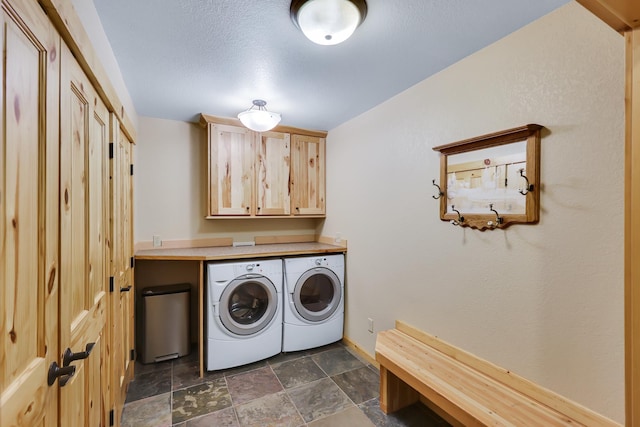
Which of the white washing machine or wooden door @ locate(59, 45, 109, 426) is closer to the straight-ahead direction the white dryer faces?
the wooden door

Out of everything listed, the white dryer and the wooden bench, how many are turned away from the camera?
0

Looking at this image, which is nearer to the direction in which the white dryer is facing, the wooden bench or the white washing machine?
the wooden bench

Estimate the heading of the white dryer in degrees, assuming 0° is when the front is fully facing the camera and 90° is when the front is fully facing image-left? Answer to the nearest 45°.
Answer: approximately 315°

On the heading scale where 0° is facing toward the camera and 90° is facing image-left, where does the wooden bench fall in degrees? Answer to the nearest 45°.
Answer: approximately 45°

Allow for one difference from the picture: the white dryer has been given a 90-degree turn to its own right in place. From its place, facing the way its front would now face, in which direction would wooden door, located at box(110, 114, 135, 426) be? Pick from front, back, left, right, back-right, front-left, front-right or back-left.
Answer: front

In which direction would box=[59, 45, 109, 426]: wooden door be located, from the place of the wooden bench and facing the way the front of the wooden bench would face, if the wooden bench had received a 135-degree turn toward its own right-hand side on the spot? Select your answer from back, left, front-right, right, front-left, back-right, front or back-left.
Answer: back-left

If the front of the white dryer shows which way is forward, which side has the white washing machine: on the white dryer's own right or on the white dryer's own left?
on the white dryer's own right

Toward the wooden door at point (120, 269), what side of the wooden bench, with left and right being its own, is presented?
front

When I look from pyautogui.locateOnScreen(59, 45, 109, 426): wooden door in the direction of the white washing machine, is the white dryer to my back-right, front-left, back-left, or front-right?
front-right

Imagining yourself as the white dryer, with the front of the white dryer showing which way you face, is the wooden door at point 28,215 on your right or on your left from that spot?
on your right
